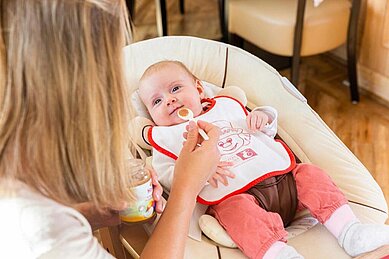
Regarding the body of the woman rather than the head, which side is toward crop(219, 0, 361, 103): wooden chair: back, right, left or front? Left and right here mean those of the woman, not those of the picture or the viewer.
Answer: front

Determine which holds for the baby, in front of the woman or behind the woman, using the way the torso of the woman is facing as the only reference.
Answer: in front

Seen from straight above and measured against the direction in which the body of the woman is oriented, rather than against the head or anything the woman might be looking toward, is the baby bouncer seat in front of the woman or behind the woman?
in front

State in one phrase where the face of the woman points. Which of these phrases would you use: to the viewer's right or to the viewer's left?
to the viewer's right

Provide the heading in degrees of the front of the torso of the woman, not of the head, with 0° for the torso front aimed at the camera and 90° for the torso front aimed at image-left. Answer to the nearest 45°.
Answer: approximately 225°
